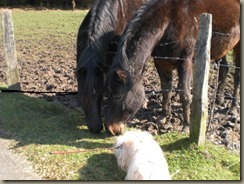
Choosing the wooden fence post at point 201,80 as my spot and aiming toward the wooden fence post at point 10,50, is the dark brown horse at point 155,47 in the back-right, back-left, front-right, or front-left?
front-right

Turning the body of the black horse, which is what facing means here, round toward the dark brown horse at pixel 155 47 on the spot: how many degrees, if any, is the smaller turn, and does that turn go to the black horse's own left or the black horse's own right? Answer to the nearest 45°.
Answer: approximately 135° to the black horse's own left

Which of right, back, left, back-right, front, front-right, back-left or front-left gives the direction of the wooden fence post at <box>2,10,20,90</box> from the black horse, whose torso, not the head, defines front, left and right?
right

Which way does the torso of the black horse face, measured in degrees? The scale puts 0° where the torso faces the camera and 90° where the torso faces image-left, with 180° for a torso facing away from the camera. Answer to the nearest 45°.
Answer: approximately 45°

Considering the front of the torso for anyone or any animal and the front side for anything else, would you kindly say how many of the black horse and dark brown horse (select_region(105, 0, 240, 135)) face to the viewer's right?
0

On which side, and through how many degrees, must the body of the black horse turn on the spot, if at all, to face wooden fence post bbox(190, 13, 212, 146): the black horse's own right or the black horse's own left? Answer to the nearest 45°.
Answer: approximately 90° to the black horse's own left

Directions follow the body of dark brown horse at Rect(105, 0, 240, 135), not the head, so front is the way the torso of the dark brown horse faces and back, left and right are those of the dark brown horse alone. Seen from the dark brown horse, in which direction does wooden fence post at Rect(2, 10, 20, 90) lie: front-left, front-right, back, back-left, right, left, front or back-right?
right

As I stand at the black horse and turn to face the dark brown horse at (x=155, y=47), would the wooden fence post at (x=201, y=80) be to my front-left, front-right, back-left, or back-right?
front-right
